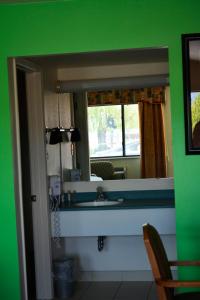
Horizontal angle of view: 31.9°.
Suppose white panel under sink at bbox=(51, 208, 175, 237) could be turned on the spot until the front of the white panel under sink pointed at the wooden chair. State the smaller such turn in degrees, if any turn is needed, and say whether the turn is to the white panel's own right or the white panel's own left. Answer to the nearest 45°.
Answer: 0° — it already faces it

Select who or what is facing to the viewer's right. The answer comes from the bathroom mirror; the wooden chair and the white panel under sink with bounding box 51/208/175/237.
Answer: the wooden chair

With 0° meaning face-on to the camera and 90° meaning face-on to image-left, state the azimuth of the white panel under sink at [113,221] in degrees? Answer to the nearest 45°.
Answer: approximately 0°

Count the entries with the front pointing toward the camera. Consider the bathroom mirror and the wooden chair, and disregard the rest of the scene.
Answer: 1

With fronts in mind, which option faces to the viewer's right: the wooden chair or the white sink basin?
the wooden chair

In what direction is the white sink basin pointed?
toward the camera

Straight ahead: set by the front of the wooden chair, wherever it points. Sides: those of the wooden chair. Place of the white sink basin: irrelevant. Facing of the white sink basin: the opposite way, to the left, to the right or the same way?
to the right
